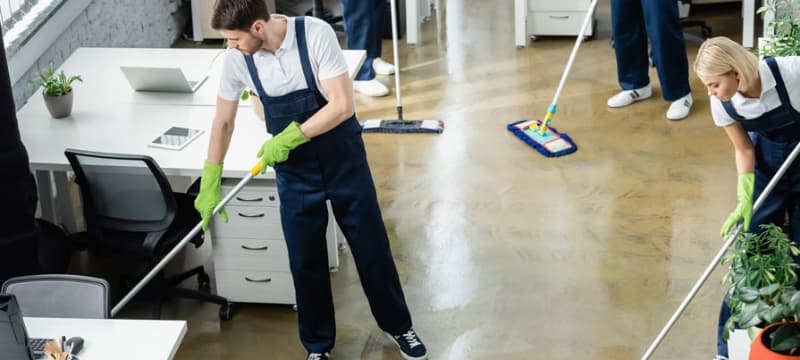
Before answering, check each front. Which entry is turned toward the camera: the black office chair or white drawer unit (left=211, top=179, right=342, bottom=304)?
the white drawer unit

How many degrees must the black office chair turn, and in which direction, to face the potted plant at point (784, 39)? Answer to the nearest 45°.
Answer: approximately 45° to its right

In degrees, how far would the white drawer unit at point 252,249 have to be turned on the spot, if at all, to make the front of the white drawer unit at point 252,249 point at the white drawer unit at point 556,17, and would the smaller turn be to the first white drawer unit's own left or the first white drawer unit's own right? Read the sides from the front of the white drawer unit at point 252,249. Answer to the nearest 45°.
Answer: approximately 135° to the first white drawer unit's own left

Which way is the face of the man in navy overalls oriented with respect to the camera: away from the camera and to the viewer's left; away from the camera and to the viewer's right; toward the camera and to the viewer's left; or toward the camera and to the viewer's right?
toward the camera and to the viewer's left

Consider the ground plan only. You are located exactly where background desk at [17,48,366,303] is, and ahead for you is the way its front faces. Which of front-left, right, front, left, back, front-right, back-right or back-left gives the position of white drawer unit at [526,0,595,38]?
back-left

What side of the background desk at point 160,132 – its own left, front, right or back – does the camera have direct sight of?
front

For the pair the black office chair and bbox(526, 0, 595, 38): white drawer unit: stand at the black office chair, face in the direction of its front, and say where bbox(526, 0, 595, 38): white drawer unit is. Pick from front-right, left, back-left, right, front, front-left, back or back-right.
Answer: front

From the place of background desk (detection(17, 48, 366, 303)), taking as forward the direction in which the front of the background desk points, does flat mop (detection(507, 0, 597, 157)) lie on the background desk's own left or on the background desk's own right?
on the background desk's own left

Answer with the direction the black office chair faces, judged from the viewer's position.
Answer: facing away from the viewer and to the right of the viewer

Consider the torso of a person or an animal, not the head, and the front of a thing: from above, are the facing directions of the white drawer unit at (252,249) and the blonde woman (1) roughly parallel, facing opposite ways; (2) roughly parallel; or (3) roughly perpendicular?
roughly perpendicular

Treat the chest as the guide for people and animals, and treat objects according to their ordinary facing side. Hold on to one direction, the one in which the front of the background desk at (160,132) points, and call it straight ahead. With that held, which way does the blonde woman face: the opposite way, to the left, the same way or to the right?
to the right

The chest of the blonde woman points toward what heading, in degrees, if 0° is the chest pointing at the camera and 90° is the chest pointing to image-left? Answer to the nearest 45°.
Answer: approximately 45°

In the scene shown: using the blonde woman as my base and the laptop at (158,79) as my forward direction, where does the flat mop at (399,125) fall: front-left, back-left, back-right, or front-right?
front-right

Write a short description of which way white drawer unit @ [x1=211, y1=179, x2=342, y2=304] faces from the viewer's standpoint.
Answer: facing the viewer

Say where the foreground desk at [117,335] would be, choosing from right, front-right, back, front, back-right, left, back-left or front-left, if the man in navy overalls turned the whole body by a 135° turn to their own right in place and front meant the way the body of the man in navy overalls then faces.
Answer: back-left

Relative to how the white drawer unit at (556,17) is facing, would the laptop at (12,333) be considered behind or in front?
in front

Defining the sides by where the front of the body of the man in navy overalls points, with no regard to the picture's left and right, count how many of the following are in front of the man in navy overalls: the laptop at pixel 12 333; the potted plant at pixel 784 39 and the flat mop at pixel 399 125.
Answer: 1
